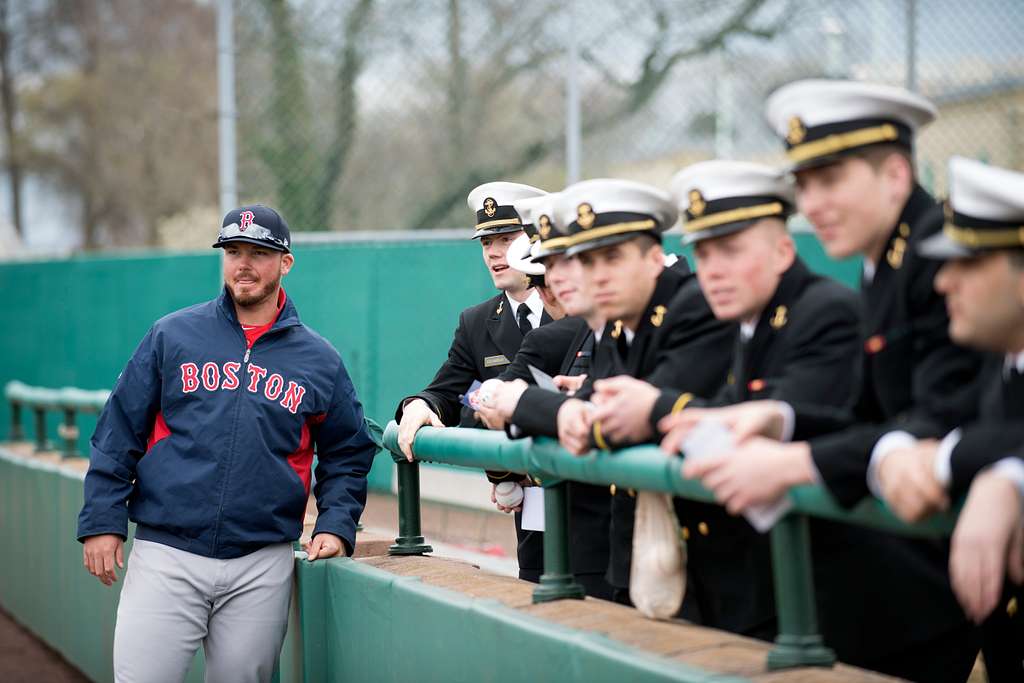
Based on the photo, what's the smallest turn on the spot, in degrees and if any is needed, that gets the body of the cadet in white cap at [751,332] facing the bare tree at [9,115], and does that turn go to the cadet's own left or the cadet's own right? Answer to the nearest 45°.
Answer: approximately 90° to the cadet's own right

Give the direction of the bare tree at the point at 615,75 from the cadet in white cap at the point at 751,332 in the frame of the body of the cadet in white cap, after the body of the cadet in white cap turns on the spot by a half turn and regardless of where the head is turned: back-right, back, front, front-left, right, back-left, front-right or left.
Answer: front-left

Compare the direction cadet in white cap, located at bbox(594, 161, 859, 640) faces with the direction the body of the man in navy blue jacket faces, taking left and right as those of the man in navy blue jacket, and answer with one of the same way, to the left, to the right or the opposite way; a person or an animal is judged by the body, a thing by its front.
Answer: to the right

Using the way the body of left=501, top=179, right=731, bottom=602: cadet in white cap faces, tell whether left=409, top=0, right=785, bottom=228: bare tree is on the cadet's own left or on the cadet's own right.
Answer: on the cadet's own right

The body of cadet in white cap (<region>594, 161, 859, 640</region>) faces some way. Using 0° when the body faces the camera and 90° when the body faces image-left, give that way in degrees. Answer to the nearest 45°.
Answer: approximately 45°

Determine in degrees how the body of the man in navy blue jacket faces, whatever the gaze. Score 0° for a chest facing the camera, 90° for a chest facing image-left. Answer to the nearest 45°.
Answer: approximately 0°
